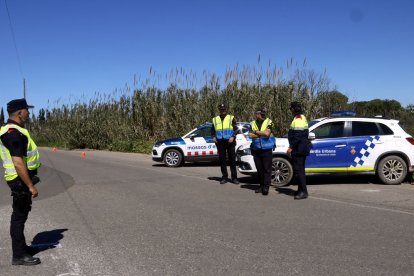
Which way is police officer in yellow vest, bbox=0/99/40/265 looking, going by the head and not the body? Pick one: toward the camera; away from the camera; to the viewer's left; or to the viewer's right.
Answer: to the viewer's right

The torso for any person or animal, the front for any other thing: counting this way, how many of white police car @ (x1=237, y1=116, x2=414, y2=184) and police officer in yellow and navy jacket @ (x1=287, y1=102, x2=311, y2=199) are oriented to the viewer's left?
2

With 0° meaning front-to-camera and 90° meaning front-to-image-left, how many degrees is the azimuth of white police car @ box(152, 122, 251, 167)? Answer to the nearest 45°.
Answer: approximately 90°

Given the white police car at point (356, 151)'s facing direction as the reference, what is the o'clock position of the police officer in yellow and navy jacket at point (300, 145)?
The police officer in yellow and navy jacket is roughly at 10 o'clock from the white police car.

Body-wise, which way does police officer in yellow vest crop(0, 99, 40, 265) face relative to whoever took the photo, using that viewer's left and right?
facing to the right of the viewer

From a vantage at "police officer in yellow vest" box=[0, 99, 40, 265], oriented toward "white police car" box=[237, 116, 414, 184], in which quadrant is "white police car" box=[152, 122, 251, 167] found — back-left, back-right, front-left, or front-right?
front-left

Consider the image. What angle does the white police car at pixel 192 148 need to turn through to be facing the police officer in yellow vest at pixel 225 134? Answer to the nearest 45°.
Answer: approximately 90° to its left

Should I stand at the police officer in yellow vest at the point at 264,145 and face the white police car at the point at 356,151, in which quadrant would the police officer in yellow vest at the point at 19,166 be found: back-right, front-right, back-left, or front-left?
back-right

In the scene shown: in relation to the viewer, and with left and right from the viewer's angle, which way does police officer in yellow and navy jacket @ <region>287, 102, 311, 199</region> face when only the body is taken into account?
facing to the left of the viewer

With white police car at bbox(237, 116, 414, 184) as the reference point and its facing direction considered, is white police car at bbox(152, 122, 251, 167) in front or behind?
in front

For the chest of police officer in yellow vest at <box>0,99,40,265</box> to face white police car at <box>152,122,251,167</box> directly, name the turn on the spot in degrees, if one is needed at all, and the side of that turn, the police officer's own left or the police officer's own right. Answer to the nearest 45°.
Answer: approximately 45° to the police officer's own left

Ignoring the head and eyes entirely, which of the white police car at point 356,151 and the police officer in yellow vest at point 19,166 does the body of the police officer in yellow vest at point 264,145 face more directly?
the police officer in yellow vest

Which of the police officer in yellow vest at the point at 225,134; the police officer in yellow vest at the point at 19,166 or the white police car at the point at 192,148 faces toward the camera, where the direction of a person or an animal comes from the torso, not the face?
the police officer in yellow vest at the point at 225,134

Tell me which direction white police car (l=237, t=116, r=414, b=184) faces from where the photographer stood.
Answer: facing to the left of the viewer

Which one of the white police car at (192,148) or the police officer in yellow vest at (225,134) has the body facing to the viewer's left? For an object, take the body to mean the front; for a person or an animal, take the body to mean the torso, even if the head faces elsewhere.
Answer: the white police car

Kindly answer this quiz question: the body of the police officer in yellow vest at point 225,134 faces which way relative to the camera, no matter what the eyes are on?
toward the camera
